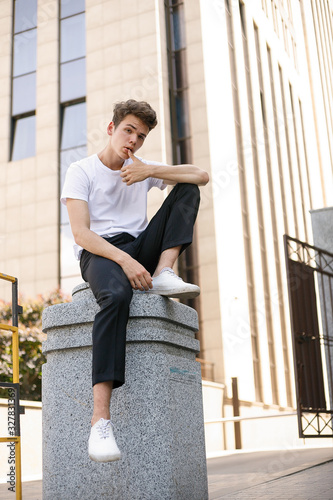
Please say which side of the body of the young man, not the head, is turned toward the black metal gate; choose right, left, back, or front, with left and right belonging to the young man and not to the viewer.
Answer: left

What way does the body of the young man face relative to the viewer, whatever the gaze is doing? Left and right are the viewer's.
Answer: facing the viewer and to the right of the viewer
